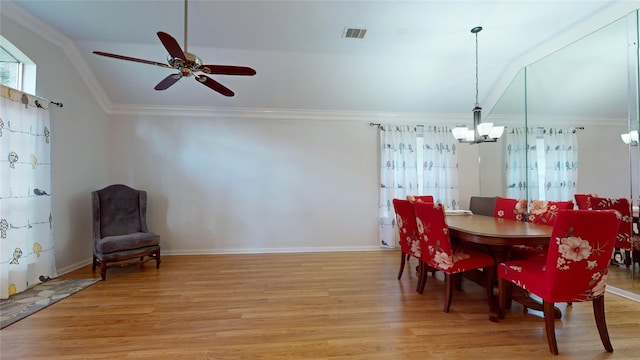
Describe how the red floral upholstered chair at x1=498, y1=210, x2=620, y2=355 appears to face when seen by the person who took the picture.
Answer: facing away from the viewer and to the left of the viewer

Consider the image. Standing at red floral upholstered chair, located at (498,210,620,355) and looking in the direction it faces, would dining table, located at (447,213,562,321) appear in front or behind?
in front

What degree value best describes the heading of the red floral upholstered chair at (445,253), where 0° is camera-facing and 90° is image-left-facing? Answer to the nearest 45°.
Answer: approximately 225°

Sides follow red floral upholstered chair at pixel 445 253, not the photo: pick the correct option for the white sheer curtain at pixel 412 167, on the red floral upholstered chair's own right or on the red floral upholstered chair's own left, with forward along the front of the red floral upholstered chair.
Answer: on the red floral upholstered chair's own left

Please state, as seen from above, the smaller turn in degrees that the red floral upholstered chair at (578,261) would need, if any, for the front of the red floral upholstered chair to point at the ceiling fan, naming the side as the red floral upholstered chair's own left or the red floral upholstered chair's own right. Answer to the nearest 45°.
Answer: approximately 90° to the red floral upholstered chair's own left

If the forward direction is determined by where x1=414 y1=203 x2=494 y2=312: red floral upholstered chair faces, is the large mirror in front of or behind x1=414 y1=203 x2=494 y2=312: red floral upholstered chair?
in front

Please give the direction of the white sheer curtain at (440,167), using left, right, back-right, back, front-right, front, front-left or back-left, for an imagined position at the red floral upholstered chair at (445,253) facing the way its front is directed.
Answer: front-left

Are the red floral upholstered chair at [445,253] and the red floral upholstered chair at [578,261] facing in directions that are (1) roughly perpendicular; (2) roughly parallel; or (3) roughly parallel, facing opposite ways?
roughly perpendicular

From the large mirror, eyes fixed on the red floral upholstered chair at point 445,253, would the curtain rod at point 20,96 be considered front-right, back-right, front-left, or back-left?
front-right

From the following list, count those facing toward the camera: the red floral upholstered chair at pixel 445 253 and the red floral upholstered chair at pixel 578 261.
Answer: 0

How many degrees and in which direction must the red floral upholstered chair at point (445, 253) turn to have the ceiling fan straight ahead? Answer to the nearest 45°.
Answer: approximately 180°

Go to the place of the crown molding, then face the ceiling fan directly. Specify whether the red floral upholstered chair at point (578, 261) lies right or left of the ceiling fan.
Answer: left

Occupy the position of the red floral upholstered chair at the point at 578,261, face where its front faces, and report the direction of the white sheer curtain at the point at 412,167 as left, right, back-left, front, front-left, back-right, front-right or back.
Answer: front

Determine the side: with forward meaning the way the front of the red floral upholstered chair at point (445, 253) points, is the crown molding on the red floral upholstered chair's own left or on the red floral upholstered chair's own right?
on the red floral upholstered chair's own left
